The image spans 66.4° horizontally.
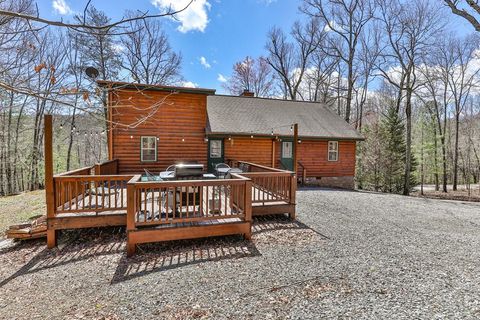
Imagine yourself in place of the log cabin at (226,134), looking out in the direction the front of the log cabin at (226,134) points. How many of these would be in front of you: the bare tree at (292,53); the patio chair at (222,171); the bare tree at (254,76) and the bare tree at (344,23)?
1

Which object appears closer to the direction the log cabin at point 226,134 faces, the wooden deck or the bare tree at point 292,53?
the wooden deck

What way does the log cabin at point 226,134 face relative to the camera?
toward the camera

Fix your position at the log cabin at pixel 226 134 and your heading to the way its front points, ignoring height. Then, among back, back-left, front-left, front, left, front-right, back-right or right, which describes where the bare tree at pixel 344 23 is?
back-left

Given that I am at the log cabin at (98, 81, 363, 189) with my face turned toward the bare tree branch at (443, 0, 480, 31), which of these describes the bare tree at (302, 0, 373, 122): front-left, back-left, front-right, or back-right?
front-left

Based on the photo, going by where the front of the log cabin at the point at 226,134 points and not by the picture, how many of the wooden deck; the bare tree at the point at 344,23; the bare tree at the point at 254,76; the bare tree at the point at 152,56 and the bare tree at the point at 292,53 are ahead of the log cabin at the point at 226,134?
1

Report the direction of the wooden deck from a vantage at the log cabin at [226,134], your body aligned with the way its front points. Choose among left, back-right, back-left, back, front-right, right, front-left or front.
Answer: front

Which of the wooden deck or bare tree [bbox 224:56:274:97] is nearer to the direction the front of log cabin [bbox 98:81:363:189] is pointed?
the wooden deck

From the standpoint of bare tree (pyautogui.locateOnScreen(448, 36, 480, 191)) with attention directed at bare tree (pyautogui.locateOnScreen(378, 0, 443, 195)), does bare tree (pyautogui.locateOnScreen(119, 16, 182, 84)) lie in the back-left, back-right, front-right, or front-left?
front-right

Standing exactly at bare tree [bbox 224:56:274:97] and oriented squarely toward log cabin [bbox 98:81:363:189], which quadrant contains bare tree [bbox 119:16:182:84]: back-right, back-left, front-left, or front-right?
front-right

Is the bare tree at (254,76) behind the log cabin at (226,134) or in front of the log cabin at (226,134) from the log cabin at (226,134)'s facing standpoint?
behind

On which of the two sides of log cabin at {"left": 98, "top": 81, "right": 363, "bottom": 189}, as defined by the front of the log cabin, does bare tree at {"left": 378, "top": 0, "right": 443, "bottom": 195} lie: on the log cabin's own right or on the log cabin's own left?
on the log cabin's own left

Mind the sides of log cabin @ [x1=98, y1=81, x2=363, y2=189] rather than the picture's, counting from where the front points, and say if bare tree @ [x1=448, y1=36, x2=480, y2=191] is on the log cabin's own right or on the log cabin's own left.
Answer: on the log cabin's own left

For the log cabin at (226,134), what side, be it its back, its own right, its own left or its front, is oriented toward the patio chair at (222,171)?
front
